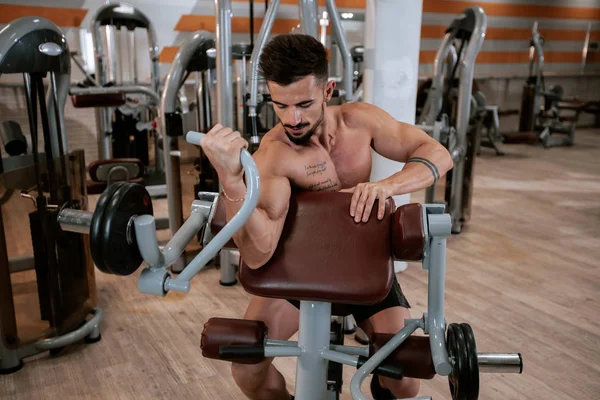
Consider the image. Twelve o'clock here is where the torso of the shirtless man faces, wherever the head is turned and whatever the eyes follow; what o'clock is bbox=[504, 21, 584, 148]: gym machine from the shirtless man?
The gym machine is roughly at 7 o'clock from the shirtless man.

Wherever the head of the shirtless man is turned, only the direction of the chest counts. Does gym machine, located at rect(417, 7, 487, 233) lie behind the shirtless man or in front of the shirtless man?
behind

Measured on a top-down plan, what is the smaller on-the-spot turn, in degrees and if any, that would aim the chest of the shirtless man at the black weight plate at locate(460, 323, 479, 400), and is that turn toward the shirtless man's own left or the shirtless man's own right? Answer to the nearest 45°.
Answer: approximately 45° to the shirtless man's own left

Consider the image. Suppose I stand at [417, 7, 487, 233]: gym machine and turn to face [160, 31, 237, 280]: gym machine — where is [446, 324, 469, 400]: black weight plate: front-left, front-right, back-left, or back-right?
front-left

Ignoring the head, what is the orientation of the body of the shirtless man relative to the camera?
toward the camera

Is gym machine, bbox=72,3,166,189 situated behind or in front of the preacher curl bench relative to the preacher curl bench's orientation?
behind

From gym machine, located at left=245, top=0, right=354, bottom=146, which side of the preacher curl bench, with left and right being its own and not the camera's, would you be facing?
back

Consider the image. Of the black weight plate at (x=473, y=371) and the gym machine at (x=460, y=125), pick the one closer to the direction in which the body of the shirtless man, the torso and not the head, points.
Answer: the black weight plate

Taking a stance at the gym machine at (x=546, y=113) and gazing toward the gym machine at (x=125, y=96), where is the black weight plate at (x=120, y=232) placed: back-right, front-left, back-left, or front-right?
front-left

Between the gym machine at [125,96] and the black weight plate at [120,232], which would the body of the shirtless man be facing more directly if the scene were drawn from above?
the black weight plate

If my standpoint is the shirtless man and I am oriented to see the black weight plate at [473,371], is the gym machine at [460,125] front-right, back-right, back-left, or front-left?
back-left

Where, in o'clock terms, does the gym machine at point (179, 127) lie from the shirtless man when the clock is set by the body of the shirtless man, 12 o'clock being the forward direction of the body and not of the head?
The gym machine is roughly at 5 o'clock from the shirtless man.
